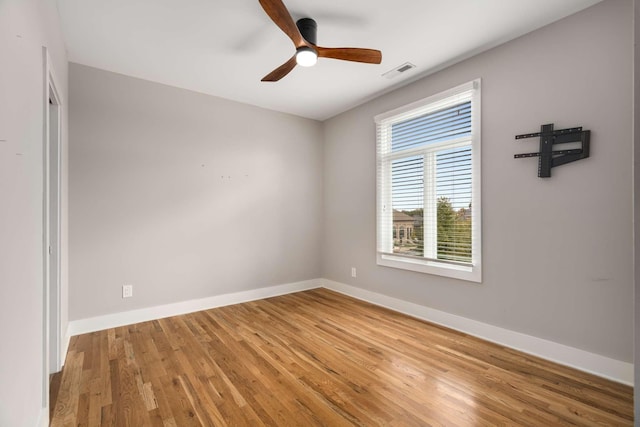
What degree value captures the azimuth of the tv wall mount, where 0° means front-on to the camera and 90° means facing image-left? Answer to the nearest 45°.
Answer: approximately 45°

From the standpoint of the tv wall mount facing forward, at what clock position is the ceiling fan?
The ceiling fan is roughly at 12 o'clock from the tv wall mount.
